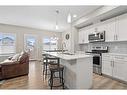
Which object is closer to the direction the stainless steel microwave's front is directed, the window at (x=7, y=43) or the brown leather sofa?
the brown leather sofa

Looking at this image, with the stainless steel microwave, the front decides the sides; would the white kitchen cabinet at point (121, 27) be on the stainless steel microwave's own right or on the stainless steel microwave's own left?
on the stainless steel microwave's own left

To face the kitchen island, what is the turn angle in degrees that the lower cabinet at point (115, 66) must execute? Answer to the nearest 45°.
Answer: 0° — it already faces it

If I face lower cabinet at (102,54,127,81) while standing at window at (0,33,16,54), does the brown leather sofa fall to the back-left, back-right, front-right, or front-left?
front-right

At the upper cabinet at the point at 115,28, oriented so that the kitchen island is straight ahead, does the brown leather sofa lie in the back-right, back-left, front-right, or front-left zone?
front-right

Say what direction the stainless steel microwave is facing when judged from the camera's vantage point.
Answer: facing the viewer and to the left of the viewer

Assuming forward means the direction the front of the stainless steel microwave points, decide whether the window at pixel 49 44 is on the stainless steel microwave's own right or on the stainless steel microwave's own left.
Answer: on the stainless steel microwave's own right

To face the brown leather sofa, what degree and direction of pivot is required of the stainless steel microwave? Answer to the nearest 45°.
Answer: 0° — it already faces it

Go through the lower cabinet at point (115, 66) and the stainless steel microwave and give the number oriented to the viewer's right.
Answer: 0
